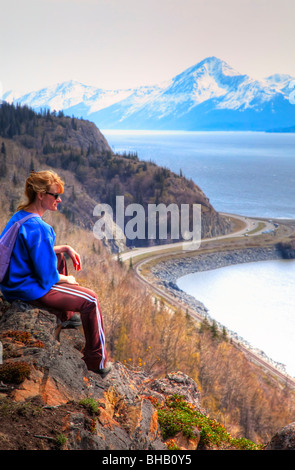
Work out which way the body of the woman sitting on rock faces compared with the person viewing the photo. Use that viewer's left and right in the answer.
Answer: facing to the right of the viewer

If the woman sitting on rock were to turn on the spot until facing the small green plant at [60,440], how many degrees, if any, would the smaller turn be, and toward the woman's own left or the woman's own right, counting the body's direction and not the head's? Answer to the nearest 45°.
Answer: approximately 90° to the woman's own right

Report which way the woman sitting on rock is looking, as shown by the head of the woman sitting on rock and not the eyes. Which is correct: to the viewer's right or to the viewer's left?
to the viewer's right
